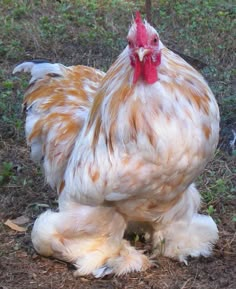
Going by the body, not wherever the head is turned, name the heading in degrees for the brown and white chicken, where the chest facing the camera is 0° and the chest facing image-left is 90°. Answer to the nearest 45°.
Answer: approximately 315°
